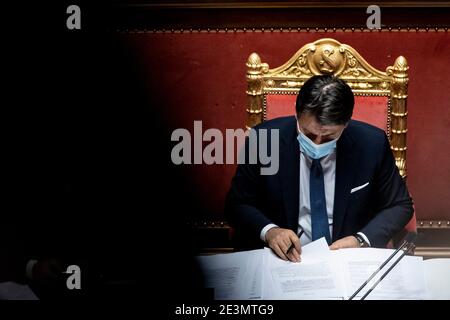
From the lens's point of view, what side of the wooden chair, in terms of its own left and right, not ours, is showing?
front

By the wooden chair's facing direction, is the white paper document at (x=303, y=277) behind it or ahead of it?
ahead

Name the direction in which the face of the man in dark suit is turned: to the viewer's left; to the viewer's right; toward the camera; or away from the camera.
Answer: toward the camera

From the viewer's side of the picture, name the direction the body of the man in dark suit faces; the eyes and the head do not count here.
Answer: toward the camera
